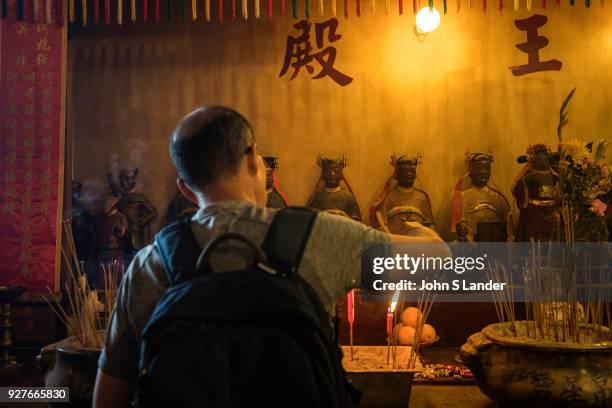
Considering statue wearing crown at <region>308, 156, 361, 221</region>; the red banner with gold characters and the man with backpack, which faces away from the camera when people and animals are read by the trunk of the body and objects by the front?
the man with backpack

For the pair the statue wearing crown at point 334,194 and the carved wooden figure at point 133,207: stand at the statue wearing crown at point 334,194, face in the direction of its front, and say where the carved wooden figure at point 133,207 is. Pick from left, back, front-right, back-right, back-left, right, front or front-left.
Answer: right

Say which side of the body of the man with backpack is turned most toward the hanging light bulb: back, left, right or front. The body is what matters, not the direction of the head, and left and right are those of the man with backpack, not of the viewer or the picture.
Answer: front

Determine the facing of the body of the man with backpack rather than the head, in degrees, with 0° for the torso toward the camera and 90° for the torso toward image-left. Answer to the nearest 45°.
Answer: approximately 180°

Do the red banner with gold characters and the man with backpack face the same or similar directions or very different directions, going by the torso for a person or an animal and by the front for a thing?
very different directions

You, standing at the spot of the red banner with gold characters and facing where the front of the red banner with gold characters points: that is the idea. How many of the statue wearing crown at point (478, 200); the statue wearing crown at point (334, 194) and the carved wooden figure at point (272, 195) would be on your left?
3

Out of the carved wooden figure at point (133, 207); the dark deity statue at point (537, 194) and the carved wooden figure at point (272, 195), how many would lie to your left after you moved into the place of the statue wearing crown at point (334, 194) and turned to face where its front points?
1

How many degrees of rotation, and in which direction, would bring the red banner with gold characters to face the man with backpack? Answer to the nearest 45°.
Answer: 0° — it already faces them

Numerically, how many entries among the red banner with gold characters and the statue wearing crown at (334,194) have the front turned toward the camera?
2

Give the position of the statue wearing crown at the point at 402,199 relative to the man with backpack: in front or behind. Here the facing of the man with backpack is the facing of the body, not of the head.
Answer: in front

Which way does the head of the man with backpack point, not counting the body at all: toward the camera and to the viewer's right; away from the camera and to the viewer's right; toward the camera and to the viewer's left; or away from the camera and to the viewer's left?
away from the camera and to the viewer's right

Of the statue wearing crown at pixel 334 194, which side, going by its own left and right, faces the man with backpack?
front

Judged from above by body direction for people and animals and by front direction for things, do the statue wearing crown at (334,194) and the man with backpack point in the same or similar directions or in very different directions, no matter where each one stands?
very different directions
